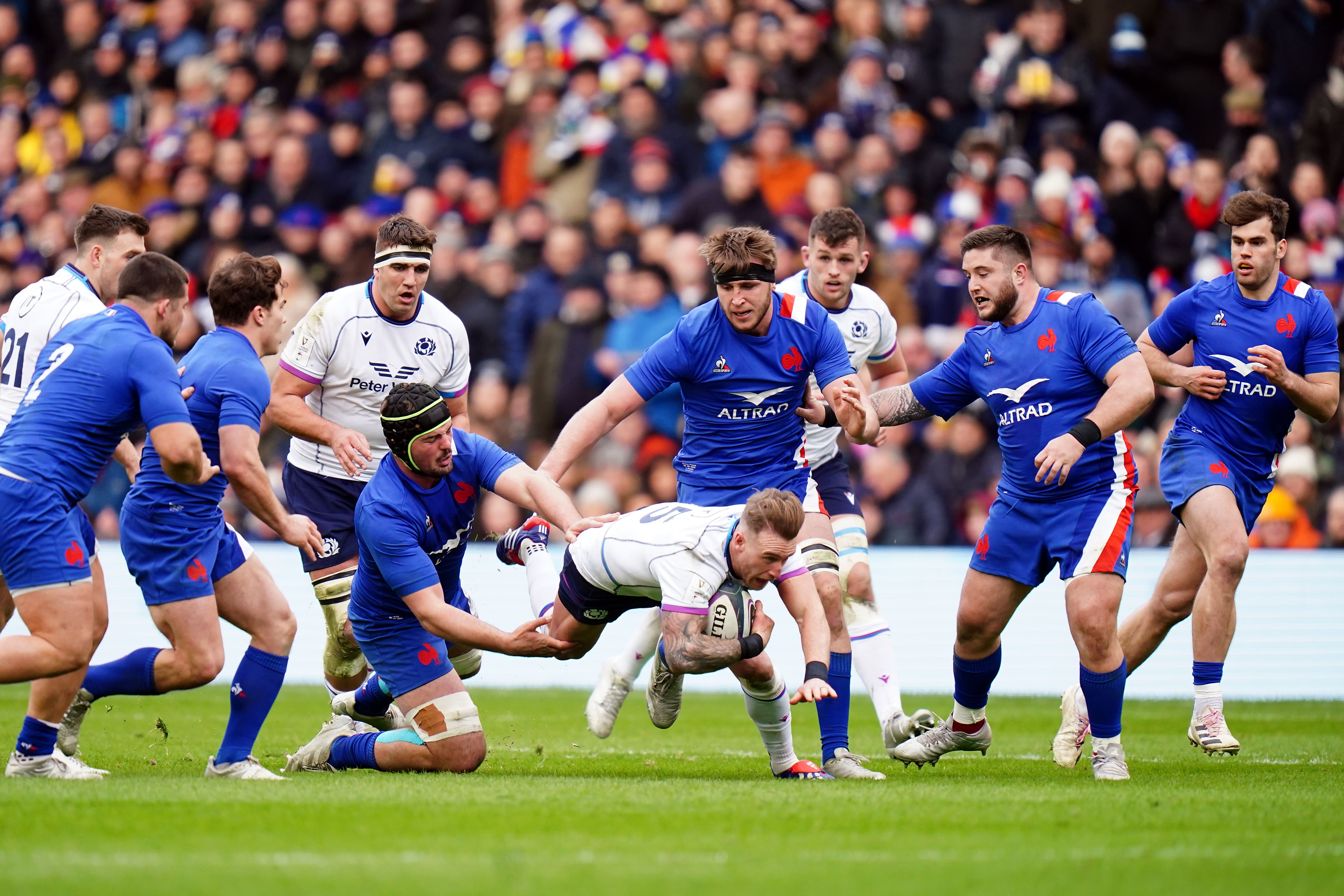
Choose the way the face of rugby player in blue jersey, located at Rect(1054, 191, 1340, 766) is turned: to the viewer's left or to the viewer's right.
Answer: to the viewer's left

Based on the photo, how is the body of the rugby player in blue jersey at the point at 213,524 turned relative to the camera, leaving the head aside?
to the viewer's right

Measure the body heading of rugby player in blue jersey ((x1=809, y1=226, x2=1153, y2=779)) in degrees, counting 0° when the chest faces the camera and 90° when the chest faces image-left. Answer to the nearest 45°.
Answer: approximately 45°

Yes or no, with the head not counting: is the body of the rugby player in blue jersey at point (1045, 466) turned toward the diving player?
yes

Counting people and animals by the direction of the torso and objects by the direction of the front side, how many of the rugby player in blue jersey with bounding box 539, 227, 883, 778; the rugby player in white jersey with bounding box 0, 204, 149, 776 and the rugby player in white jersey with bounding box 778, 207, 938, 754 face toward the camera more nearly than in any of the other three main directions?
2

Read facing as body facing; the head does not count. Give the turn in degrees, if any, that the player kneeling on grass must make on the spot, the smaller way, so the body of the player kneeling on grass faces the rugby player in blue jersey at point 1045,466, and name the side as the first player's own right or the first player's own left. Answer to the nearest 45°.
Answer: approximately 45° to the first player's own left

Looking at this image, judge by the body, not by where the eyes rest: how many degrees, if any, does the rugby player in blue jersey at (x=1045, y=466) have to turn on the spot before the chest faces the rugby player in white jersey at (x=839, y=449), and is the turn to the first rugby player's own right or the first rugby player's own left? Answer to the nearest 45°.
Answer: approximately 90° to the first rugby player's own right

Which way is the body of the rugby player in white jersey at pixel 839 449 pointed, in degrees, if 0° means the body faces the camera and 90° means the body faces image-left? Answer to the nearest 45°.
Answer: approximately 0°

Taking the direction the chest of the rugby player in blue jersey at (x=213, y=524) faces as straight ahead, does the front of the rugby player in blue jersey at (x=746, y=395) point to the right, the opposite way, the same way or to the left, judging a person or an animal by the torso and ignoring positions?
to the right

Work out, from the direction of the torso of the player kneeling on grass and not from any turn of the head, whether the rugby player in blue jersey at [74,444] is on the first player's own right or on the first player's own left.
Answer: on the first player's own right

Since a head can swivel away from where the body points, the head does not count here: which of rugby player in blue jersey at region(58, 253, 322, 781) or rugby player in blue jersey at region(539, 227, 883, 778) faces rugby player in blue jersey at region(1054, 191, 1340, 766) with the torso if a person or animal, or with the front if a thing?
rugby player in blue jersey at region(58, 253, 322, 781)

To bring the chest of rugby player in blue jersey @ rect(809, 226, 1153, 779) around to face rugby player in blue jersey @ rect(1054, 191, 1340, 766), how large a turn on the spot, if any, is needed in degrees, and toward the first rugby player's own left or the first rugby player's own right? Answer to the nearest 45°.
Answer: approximately 180°

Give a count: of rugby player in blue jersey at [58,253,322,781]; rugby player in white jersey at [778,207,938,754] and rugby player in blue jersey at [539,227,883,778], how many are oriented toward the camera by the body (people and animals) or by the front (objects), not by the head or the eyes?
2

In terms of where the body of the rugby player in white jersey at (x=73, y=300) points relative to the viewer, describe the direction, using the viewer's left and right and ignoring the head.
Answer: facing away from the viewer and to the right of the viewer

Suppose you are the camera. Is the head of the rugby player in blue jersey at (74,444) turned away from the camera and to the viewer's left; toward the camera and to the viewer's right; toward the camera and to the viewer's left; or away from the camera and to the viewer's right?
away from the camera and to the viewer's right
